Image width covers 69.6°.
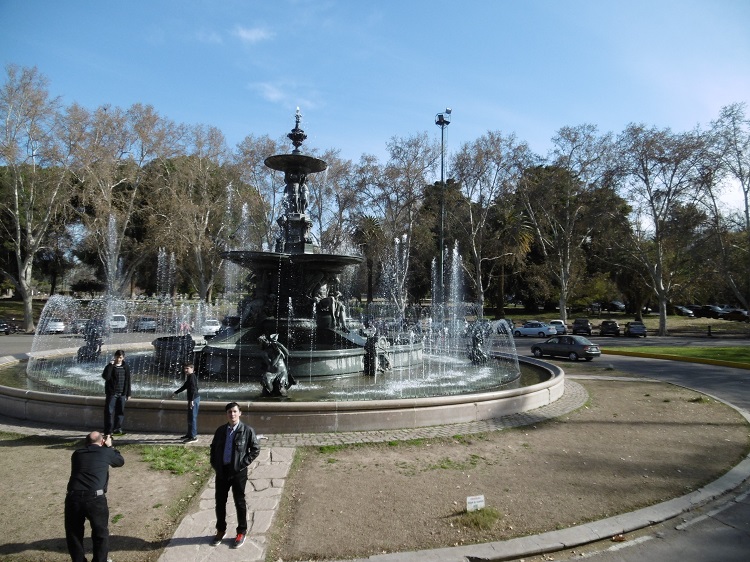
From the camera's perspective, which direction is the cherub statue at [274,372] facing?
toward the camera

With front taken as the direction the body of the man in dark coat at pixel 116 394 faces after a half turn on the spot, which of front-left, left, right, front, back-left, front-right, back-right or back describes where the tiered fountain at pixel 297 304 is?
front-right

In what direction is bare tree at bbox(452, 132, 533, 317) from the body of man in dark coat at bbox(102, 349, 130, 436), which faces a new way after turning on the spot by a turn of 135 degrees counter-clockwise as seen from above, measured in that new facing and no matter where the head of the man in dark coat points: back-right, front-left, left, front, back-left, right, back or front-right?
front

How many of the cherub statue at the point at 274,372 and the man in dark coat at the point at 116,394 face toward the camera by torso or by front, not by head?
2

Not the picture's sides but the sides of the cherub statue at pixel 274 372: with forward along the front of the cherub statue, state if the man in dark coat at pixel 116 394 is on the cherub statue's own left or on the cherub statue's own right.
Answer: on the cherub statue's own right

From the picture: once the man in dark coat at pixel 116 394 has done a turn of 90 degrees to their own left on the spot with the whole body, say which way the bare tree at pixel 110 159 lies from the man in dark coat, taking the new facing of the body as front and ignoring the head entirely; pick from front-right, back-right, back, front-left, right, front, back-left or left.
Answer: left

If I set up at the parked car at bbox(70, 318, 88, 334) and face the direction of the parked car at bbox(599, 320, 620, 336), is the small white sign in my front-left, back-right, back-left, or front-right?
front-right

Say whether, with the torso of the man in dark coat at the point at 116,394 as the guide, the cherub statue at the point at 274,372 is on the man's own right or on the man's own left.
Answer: on the man's own left

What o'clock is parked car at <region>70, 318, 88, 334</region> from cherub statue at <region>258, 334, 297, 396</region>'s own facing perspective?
The parked car is roughly at 5 o'clock from the cherub statue.

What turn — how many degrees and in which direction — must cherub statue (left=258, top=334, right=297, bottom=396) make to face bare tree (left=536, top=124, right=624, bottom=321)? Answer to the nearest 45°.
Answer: approximately 135° to its left

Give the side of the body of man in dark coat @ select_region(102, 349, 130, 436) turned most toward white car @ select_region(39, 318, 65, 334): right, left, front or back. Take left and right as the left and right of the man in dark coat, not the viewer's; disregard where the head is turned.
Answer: back

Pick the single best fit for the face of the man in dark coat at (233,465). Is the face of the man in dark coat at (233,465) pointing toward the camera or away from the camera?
toward the camera

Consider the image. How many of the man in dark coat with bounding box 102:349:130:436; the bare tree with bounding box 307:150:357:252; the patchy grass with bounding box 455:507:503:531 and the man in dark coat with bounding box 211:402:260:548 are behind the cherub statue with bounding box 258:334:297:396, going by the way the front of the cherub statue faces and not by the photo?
1

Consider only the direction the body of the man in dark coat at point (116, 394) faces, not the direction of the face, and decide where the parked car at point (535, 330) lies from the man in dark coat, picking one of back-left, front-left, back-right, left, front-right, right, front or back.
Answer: back-left

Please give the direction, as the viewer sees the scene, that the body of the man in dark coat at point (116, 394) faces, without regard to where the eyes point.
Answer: toward the camera

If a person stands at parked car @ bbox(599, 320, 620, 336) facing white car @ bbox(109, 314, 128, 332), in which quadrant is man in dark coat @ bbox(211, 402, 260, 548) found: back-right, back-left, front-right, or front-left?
front-left

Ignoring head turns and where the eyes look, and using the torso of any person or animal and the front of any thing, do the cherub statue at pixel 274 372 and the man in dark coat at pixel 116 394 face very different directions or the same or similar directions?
same or similar directions

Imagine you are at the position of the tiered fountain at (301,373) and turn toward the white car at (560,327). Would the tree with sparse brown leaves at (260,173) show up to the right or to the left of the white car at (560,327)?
left

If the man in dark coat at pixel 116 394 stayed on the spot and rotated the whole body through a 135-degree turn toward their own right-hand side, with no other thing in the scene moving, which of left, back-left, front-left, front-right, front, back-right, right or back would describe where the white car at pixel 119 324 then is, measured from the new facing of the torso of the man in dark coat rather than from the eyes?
front-right
